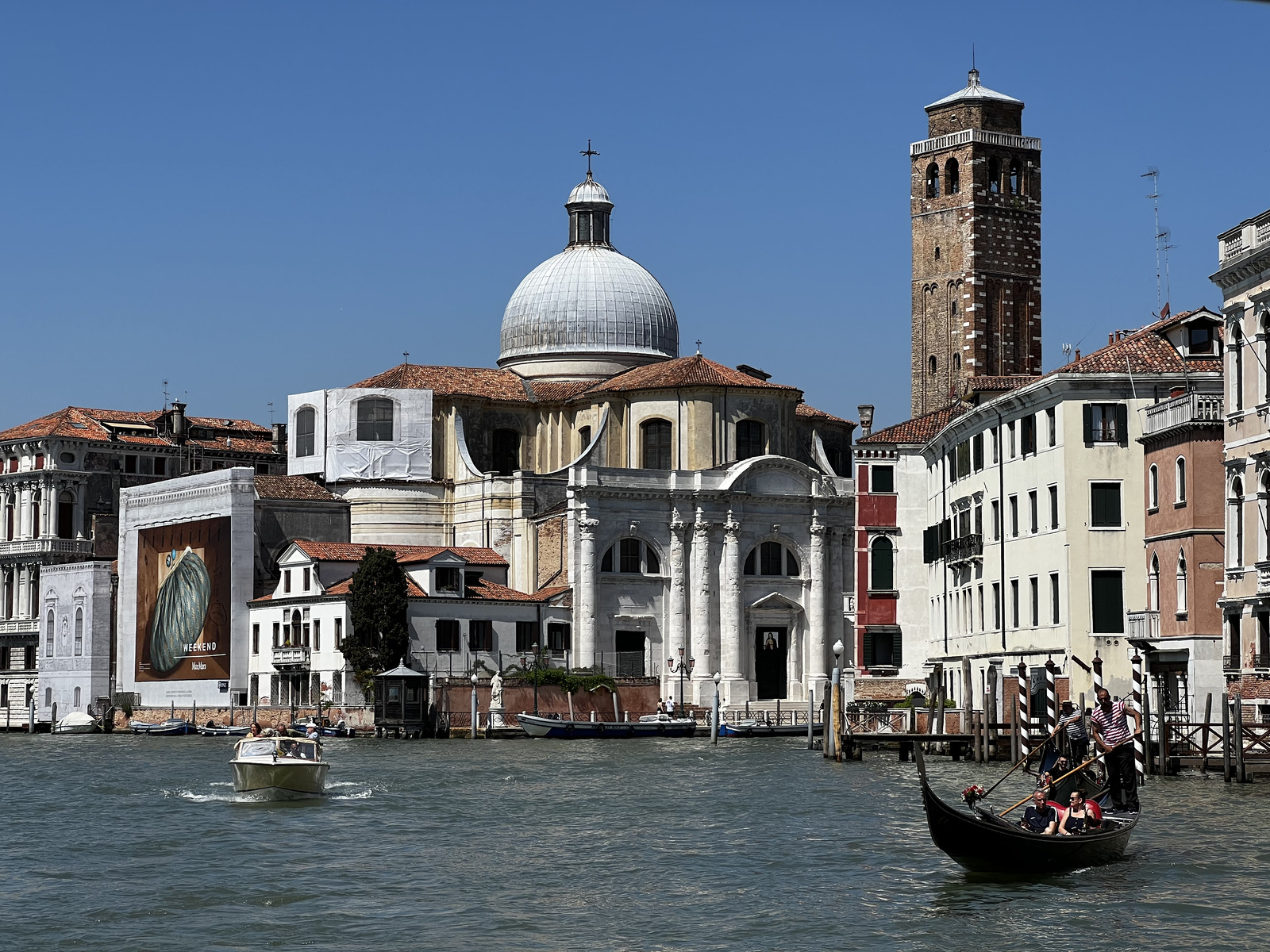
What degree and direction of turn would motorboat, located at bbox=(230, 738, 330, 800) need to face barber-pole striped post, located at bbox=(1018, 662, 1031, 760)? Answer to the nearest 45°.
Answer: approximately 90° to its left

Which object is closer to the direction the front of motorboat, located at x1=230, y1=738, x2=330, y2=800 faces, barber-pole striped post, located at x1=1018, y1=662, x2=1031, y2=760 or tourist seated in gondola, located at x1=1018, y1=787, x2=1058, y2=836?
the tourist seated in gondola

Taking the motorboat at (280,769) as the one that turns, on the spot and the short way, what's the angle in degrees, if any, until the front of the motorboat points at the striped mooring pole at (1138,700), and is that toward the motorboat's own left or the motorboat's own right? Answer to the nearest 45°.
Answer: approximately 90° to the motorboat's own left

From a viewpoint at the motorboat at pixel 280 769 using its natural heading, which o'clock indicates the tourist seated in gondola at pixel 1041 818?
The tourist seated in gondola is roughly at 11 o'clock from the motorboat.

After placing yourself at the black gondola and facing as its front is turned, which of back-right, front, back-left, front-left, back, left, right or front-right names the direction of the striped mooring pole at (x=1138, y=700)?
back-right

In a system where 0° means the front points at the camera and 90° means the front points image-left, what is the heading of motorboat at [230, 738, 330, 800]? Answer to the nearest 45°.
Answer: approximately 0°

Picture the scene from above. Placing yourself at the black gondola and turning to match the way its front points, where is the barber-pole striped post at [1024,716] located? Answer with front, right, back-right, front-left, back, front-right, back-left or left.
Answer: back-right
